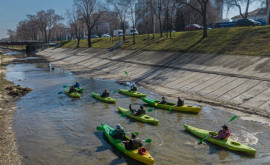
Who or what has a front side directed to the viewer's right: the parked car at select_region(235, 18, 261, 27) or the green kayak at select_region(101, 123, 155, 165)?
the parked car

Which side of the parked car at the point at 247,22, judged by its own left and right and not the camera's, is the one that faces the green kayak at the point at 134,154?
right

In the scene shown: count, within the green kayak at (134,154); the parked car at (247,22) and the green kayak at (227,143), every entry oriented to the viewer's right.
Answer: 1

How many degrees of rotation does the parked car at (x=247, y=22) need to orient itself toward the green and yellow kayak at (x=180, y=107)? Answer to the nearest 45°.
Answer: approximately 90° to its right

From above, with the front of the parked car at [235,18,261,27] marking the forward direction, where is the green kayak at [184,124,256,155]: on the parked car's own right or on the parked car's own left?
on the parked car's own right

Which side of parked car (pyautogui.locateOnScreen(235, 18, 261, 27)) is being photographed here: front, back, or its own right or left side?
right

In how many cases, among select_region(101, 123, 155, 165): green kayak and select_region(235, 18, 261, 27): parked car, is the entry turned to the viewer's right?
1
